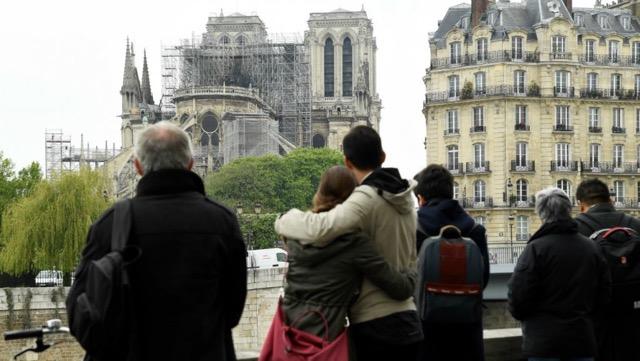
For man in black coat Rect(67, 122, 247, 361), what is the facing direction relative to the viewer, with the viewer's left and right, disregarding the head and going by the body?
facing away from the viewer

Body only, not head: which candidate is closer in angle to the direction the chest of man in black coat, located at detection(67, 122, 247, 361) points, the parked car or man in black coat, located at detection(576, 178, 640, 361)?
the parked car

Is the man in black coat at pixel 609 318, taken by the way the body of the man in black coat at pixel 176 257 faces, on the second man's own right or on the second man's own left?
on the second man's own right

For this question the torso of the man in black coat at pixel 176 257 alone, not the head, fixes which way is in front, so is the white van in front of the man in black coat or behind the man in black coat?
in front

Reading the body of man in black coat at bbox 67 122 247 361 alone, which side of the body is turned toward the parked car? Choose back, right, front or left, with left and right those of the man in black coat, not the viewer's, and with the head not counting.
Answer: front

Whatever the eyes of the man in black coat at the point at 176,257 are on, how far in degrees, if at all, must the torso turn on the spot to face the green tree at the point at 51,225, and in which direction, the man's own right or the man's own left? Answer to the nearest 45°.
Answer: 0° — they already face it

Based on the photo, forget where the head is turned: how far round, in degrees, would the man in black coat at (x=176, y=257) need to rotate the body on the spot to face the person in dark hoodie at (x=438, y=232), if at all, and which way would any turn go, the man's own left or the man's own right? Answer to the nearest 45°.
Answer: approximately 45° to the man's own right

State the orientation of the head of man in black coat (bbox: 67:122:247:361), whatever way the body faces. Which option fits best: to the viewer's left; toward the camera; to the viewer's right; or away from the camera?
away from the camera

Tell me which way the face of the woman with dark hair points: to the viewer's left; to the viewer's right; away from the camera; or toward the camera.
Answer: away from the camera

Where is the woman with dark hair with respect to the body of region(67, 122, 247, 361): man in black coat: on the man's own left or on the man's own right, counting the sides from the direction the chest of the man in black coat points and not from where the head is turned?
on the man's own right

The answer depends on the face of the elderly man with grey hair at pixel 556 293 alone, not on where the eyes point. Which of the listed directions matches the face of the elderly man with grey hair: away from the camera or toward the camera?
away from the camera

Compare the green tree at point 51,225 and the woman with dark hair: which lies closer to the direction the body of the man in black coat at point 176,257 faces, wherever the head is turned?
the green tree
